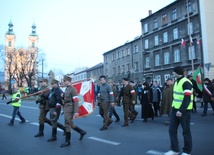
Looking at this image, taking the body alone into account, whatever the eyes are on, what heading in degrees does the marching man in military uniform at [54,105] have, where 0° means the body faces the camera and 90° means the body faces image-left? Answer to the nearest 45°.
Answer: approximately 45°

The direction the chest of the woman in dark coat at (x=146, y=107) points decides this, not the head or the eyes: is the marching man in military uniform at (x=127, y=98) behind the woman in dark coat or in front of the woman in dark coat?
in front

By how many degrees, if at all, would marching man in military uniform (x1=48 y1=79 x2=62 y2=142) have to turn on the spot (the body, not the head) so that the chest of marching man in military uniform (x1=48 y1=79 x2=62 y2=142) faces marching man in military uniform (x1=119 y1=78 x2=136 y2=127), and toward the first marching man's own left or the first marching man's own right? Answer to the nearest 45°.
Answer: approximately 180°

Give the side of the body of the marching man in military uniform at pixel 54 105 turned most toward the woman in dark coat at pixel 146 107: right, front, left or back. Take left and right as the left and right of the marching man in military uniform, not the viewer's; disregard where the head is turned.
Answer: back

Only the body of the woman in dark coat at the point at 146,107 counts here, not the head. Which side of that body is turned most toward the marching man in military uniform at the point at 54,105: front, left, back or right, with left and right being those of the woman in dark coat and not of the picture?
front

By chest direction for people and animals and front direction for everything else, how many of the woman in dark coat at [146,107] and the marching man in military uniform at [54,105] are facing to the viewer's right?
0

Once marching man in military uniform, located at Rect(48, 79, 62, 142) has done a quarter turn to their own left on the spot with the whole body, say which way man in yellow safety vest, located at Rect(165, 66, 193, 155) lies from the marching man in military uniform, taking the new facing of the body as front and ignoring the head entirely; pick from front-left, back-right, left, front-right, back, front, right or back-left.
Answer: front
